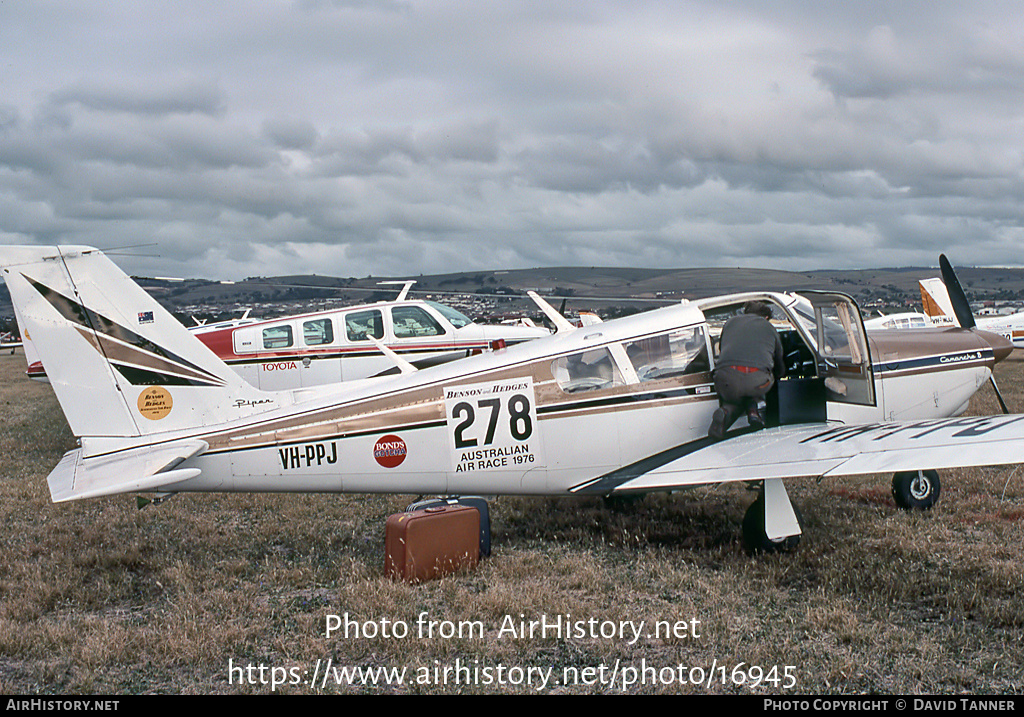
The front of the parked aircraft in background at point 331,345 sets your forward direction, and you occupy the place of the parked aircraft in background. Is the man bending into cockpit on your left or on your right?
on your right

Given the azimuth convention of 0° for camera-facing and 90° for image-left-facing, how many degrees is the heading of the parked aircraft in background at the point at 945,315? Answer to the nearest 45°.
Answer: approximately 270°

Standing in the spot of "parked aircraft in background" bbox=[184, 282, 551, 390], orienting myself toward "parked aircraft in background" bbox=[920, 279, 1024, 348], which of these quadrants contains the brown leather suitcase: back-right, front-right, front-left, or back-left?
back-right

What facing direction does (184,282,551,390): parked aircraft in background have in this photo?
to the viewer's right

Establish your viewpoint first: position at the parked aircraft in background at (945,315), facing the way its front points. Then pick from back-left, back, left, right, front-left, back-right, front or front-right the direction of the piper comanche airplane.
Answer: right

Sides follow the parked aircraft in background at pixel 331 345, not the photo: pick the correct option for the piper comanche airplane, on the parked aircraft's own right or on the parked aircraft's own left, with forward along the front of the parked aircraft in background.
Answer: on the parked aircraft's own right

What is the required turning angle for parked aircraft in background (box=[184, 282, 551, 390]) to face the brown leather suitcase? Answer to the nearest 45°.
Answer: approximately 90° to its right

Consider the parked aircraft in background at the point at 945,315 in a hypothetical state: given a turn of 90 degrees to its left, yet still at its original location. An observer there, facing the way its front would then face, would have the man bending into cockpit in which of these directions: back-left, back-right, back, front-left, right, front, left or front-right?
back

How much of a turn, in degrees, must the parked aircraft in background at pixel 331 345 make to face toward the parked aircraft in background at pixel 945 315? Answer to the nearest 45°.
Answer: approximately 45° to its left

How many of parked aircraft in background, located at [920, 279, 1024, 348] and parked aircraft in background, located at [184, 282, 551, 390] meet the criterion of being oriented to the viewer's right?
2

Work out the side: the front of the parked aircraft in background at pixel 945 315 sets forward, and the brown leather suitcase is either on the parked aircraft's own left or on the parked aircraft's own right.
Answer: on the parked aircraft's own right
